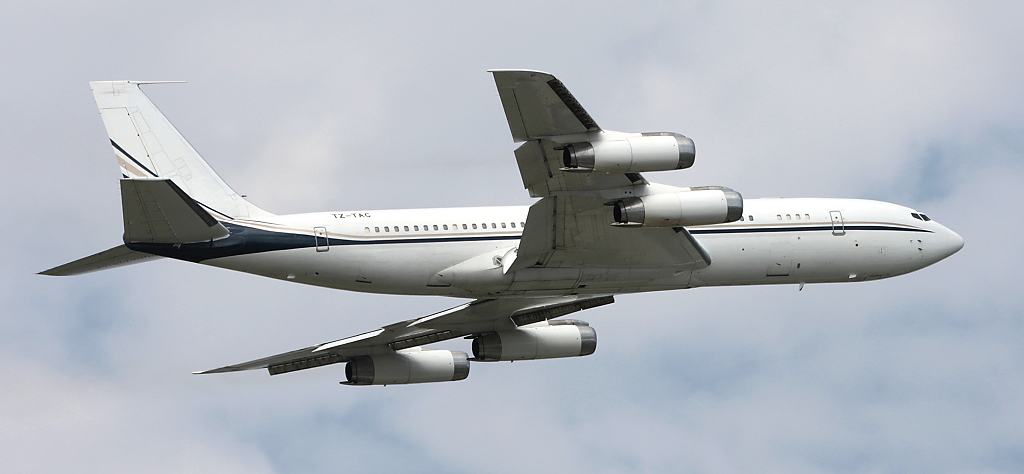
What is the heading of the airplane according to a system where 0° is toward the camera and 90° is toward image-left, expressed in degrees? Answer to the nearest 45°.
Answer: approximately 270°
